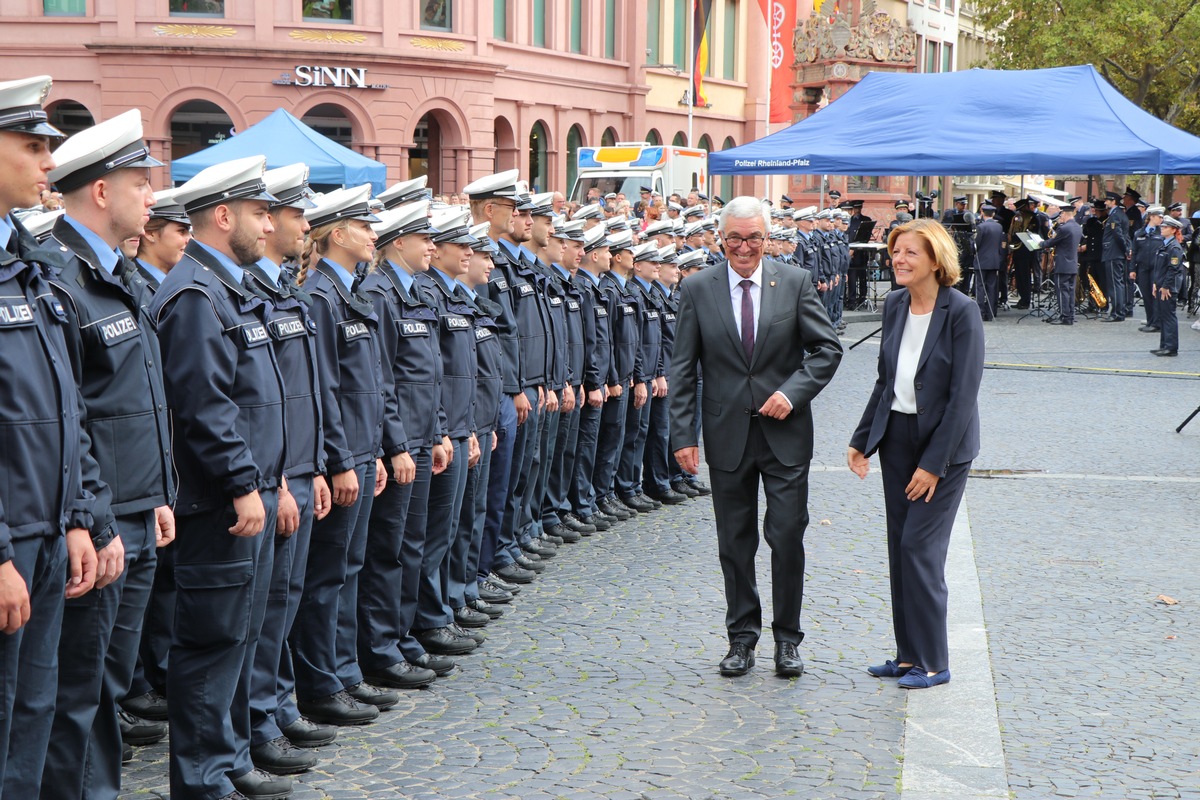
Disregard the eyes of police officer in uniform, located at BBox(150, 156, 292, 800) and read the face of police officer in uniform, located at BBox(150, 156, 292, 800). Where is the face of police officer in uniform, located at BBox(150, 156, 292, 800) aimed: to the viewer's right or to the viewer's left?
to the viewer's right

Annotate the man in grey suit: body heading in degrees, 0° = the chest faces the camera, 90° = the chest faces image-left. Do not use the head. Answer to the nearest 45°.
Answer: approximately 0°

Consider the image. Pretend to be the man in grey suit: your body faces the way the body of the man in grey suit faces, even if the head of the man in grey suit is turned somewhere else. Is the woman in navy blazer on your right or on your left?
on your left

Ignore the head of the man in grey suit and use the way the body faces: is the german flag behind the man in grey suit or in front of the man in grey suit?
behind

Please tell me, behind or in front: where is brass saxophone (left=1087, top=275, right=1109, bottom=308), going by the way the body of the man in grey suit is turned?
behind

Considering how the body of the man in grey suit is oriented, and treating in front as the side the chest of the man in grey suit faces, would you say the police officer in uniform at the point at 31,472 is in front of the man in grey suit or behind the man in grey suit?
in front

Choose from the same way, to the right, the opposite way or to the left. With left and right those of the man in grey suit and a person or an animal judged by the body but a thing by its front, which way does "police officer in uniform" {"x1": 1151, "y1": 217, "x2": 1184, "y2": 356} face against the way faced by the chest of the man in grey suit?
to the right

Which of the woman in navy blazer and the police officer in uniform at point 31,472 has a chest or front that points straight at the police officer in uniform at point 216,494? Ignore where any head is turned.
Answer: the woman in navy blazer

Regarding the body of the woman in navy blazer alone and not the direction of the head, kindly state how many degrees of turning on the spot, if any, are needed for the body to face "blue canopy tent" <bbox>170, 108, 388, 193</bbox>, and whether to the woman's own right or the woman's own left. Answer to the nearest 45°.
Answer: approximately 90° to the woman's own right

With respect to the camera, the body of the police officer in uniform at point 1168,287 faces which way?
to the viewer's left

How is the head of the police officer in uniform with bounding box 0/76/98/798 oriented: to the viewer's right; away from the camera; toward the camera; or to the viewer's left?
to the viewer's right

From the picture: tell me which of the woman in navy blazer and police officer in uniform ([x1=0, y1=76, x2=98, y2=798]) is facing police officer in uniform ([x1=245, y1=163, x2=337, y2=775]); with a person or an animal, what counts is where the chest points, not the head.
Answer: the woman in navy blazer

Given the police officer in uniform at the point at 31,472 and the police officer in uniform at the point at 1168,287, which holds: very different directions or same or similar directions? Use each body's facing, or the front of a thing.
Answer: very different directions

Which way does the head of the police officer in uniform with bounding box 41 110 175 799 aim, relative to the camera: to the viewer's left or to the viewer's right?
to the viewer's right

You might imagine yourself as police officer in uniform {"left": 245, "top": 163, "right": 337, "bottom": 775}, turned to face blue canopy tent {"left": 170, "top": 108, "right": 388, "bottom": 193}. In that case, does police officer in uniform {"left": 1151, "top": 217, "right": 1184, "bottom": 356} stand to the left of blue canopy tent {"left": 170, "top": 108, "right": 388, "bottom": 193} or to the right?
right
